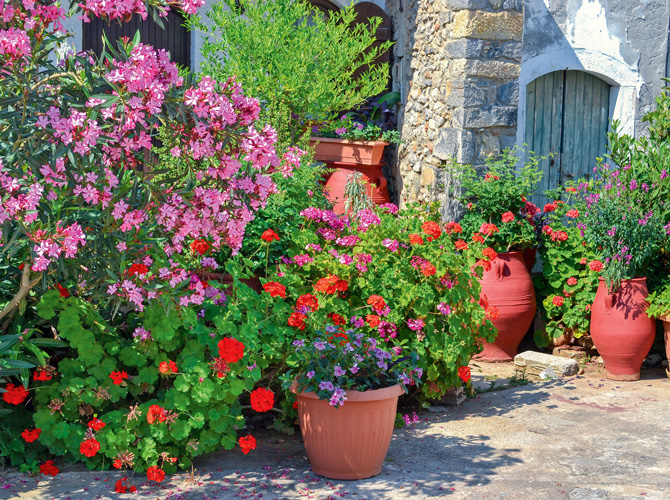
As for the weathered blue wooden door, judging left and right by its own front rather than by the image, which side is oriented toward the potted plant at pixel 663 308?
front

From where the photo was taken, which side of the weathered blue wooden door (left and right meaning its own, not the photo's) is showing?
front

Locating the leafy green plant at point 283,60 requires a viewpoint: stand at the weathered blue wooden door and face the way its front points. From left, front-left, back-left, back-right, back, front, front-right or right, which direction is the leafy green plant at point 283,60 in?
front-right

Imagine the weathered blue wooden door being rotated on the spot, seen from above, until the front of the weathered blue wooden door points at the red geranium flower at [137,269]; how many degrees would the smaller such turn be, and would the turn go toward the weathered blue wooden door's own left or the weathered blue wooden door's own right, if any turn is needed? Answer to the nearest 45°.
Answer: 0° — it already faces it

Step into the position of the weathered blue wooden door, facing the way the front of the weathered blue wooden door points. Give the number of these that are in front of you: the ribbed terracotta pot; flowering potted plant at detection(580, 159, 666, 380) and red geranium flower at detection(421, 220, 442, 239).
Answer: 3

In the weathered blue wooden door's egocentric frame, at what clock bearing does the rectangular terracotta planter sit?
The rectangular terracotta planter is roughly at 2 o'clock from the weathered blue wooden door.

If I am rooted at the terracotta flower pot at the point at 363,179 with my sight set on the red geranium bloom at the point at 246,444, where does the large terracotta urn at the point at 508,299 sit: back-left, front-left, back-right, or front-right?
front-left

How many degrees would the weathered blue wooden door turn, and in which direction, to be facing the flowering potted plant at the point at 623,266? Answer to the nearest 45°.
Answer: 0° — it already faces it

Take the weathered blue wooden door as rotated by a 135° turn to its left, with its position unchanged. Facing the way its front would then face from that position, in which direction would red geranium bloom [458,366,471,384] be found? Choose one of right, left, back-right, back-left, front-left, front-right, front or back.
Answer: back-right

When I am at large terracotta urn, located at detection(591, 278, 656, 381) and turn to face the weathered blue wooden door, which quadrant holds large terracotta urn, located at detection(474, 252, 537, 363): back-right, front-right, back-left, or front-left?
front-left

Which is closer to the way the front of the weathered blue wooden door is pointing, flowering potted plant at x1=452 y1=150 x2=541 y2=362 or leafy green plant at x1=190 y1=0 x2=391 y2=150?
the flowering potted plant

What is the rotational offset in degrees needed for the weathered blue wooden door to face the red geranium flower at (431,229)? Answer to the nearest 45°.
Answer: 0° — it already faces it

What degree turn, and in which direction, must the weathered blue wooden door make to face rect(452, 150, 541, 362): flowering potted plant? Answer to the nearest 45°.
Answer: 0° — it already faces it

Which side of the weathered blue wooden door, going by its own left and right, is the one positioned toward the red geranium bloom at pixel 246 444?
front
